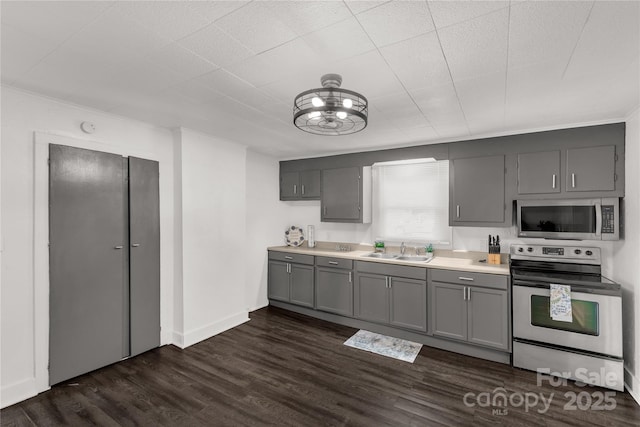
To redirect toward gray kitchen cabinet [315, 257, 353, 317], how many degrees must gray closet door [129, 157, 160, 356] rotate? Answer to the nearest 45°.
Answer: approximately 45° to its left

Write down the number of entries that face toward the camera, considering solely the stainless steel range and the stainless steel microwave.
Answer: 2

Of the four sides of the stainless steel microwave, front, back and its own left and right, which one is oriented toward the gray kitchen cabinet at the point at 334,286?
right

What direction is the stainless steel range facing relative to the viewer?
toward the camera

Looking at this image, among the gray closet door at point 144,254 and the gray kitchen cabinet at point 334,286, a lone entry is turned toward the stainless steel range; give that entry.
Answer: the gray closet door

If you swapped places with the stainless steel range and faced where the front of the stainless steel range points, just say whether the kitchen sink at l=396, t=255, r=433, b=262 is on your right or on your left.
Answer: on your right

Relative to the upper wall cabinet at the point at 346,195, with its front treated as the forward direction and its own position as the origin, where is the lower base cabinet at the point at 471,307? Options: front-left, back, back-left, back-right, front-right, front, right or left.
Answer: left

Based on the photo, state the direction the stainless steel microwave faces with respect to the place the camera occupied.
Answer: facing the viewer

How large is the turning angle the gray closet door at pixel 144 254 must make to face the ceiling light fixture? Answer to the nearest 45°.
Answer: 0° — it already faces it

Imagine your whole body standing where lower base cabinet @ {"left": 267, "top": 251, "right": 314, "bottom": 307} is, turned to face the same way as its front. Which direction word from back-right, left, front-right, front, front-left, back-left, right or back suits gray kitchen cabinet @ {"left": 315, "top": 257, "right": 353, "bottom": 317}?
left

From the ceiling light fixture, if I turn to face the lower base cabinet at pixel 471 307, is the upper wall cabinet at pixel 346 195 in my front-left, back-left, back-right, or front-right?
front-left

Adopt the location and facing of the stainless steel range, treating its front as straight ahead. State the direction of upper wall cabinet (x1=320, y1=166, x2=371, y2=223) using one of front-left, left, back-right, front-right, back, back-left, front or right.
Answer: right

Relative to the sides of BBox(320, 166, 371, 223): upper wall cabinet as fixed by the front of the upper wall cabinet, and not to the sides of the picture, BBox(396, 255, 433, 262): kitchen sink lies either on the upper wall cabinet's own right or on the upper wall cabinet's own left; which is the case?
on the upper wall cabinet's own left

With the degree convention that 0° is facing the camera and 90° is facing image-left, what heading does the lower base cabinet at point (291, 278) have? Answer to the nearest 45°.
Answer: approximately 45°

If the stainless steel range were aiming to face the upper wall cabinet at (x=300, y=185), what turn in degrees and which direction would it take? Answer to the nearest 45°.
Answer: approximately 90° to its right

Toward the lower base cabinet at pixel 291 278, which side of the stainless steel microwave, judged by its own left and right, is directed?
right

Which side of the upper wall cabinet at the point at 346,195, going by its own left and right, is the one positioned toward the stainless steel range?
left
